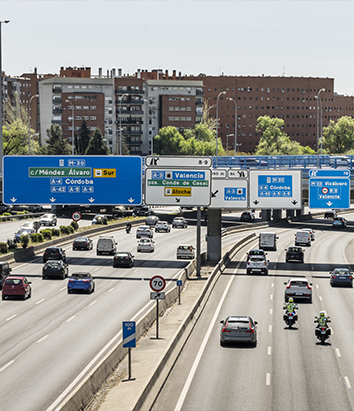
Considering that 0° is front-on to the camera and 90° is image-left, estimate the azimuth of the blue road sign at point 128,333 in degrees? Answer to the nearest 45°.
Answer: approximately 0°

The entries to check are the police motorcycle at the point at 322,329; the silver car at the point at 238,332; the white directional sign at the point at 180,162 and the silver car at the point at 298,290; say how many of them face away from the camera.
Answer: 3

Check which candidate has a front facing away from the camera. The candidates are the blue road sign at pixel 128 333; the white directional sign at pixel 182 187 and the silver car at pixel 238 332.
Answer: the silver car

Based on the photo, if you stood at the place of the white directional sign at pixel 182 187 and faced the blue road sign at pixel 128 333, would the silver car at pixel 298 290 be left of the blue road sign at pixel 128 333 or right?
left

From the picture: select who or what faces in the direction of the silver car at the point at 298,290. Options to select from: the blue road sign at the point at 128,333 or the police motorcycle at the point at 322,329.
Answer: the police motorcycle

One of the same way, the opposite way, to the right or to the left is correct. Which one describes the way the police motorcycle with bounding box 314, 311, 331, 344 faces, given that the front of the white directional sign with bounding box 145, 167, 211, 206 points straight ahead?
the opposite way

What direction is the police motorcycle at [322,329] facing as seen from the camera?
away from the camera

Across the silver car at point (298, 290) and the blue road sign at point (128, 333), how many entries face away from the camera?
1

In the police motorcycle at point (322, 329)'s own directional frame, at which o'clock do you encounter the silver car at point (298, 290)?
The silver car is roughly at 12 o'clock from the police motorcycle.

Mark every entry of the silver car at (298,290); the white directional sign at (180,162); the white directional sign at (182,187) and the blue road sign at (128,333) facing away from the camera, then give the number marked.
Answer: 1

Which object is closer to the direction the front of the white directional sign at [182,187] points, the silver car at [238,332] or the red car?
the silver car

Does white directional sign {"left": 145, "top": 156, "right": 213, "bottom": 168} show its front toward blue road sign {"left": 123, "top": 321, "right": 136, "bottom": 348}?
yes

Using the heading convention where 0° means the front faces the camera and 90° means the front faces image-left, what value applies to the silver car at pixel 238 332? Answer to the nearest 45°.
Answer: approximately 180°

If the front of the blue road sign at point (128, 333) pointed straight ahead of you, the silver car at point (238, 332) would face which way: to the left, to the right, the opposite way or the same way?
the opposite way

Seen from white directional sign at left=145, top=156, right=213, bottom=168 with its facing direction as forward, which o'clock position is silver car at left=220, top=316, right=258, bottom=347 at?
The silver car is roughly at 12 o'clock from the white directional sign.

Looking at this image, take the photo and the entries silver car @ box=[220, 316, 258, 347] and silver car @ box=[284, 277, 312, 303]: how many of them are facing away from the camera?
2

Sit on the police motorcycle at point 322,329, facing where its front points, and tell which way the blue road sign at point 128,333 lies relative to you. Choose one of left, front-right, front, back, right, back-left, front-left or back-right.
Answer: back-left

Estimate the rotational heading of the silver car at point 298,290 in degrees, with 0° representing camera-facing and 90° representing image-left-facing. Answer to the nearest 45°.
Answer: approximately 180°
